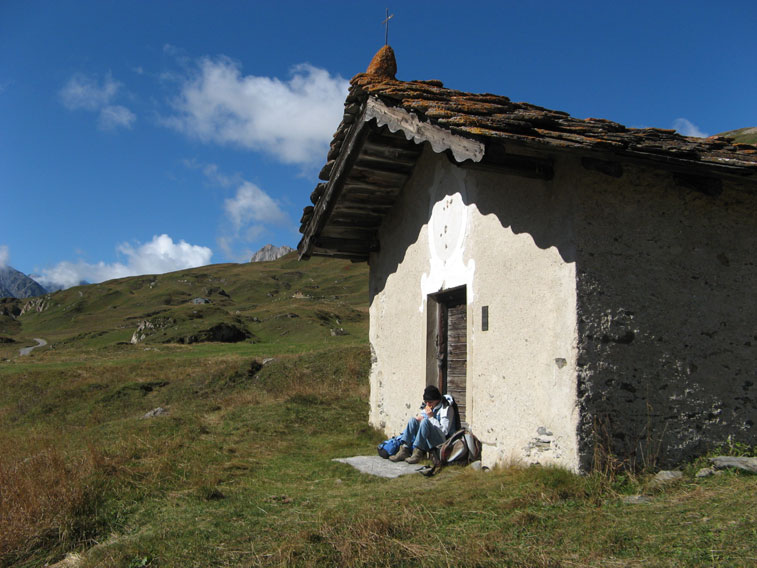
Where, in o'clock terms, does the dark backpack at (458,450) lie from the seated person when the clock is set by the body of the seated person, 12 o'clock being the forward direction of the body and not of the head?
The dark backpack is roughly at 9 o'clock from the seated person.

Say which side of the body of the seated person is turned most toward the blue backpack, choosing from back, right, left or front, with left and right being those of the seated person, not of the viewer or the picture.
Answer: right

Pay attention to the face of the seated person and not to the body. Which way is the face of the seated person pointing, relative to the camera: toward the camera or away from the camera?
toward the camera

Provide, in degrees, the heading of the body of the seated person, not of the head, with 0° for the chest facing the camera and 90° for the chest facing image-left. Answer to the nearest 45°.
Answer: approximately 45°
